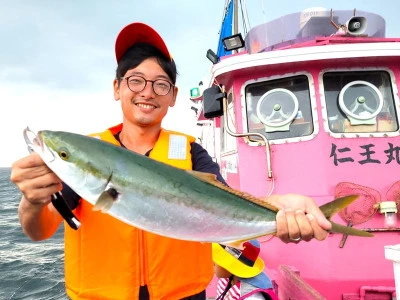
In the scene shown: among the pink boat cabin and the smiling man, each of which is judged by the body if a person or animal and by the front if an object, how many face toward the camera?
2

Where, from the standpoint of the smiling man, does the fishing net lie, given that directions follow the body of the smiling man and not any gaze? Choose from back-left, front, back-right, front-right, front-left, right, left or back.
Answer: back-left

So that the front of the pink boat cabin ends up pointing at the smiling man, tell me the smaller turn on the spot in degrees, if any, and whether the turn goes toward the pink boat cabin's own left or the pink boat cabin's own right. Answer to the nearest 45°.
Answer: approximately 45° to the pink boat cabin's own right

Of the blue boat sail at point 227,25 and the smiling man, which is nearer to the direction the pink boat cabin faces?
the smiling man

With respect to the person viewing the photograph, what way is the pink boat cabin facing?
facing the viewer

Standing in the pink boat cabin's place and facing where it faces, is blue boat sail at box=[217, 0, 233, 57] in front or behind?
behind

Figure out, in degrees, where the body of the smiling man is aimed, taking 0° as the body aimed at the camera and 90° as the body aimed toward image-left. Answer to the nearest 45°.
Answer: approximately 0°

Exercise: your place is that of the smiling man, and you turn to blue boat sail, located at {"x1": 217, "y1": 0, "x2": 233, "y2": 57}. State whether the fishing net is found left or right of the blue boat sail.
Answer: right

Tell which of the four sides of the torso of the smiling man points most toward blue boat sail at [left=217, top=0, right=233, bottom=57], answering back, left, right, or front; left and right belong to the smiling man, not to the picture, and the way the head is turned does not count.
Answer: back
